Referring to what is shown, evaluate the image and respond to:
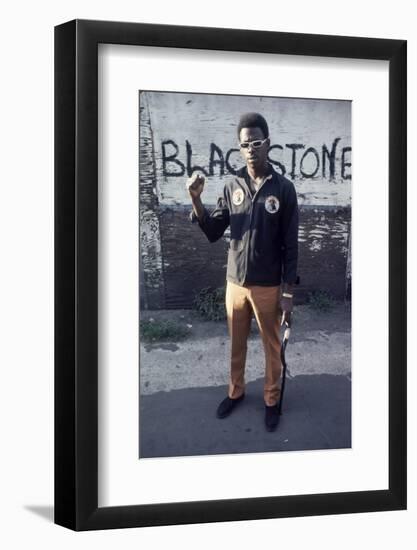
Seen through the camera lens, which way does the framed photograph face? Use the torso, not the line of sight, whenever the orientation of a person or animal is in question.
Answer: facing the viewer and to the right of the viewer
